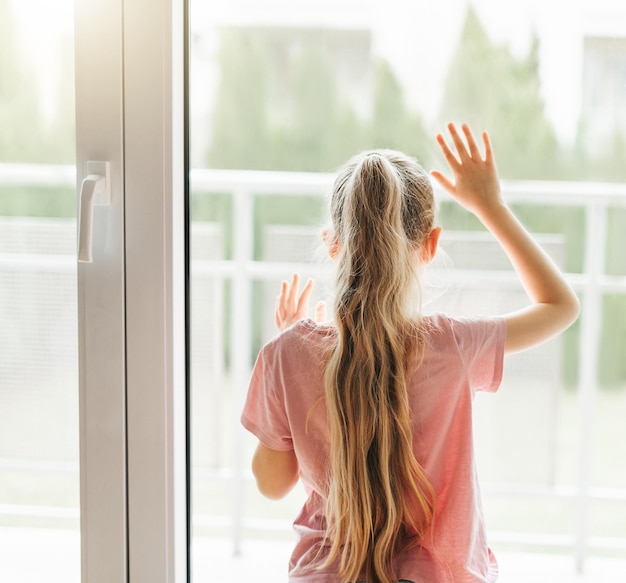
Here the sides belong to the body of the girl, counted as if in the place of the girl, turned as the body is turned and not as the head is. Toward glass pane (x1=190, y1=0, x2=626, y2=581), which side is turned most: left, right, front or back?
front

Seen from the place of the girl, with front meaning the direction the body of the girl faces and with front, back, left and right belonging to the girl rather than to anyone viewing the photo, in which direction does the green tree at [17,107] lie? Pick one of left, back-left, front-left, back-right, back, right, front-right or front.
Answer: left

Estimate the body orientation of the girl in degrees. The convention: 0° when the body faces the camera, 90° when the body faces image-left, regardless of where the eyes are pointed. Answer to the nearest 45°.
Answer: approximately 180°

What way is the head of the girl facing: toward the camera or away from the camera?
away from the camera

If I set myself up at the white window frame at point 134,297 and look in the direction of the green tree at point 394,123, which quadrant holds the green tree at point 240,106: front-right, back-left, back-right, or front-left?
front-left

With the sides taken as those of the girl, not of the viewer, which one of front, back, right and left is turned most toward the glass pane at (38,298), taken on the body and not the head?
left

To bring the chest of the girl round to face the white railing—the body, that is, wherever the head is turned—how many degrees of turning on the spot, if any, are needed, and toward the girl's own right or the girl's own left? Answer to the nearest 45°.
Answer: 0° — they already face it
